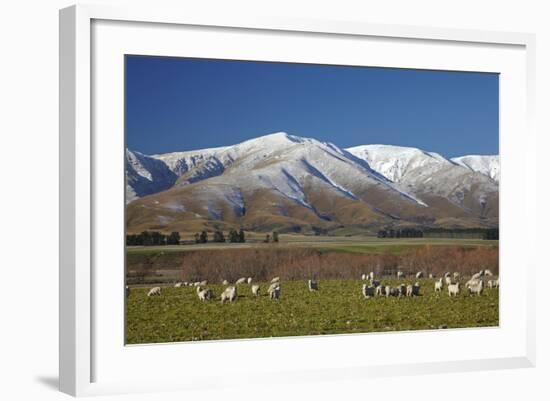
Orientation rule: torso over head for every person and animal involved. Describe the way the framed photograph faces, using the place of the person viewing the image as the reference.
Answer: facing the viewer and to the right of the viewer
